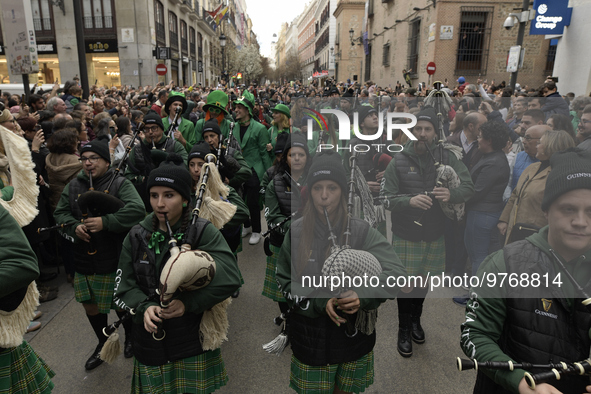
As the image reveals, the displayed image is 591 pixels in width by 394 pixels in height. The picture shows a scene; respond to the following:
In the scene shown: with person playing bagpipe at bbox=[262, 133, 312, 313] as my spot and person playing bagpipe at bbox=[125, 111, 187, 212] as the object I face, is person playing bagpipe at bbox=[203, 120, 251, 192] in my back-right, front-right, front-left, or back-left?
front-right

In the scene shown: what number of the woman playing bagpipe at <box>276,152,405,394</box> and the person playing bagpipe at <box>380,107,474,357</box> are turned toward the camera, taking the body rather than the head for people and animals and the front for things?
2

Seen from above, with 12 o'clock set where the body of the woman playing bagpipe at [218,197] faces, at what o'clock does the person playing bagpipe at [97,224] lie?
The person playing bagpipe is roughly at 3 o'clock from the woman playing bagpipe.

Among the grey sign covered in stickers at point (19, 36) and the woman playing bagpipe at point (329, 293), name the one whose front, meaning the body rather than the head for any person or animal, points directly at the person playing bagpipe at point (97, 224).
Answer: the grey sign covered in stickers

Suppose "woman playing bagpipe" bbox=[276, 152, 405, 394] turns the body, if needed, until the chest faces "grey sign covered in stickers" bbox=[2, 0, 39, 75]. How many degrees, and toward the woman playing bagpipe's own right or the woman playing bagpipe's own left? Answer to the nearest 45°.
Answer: approximately 135° to the woman playing bagpipe's own right

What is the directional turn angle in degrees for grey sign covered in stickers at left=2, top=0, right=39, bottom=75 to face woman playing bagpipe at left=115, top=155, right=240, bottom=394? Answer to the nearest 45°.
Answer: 0° — it already faces them

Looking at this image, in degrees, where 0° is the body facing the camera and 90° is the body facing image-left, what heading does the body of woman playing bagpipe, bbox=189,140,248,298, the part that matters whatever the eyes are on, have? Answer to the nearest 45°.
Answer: approximately 45°

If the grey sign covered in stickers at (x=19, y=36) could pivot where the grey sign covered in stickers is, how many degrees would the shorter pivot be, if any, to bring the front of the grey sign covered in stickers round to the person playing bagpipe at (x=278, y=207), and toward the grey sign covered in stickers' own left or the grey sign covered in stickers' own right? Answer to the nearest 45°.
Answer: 0° — it already faces them

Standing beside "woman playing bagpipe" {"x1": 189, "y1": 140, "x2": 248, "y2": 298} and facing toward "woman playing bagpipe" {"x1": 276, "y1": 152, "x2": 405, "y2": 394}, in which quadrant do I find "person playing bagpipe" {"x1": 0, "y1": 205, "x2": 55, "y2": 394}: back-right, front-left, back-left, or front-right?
front-right

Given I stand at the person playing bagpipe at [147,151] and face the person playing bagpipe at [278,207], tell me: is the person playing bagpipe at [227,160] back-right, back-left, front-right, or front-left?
front-left

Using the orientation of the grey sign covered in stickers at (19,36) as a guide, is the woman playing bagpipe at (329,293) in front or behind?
in front

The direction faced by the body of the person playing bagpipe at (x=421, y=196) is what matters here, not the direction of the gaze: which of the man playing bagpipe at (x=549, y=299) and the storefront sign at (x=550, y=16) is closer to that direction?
the man playing bagpipe

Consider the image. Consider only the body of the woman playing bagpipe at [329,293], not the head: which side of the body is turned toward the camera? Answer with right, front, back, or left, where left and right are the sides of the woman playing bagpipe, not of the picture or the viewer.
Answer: front
